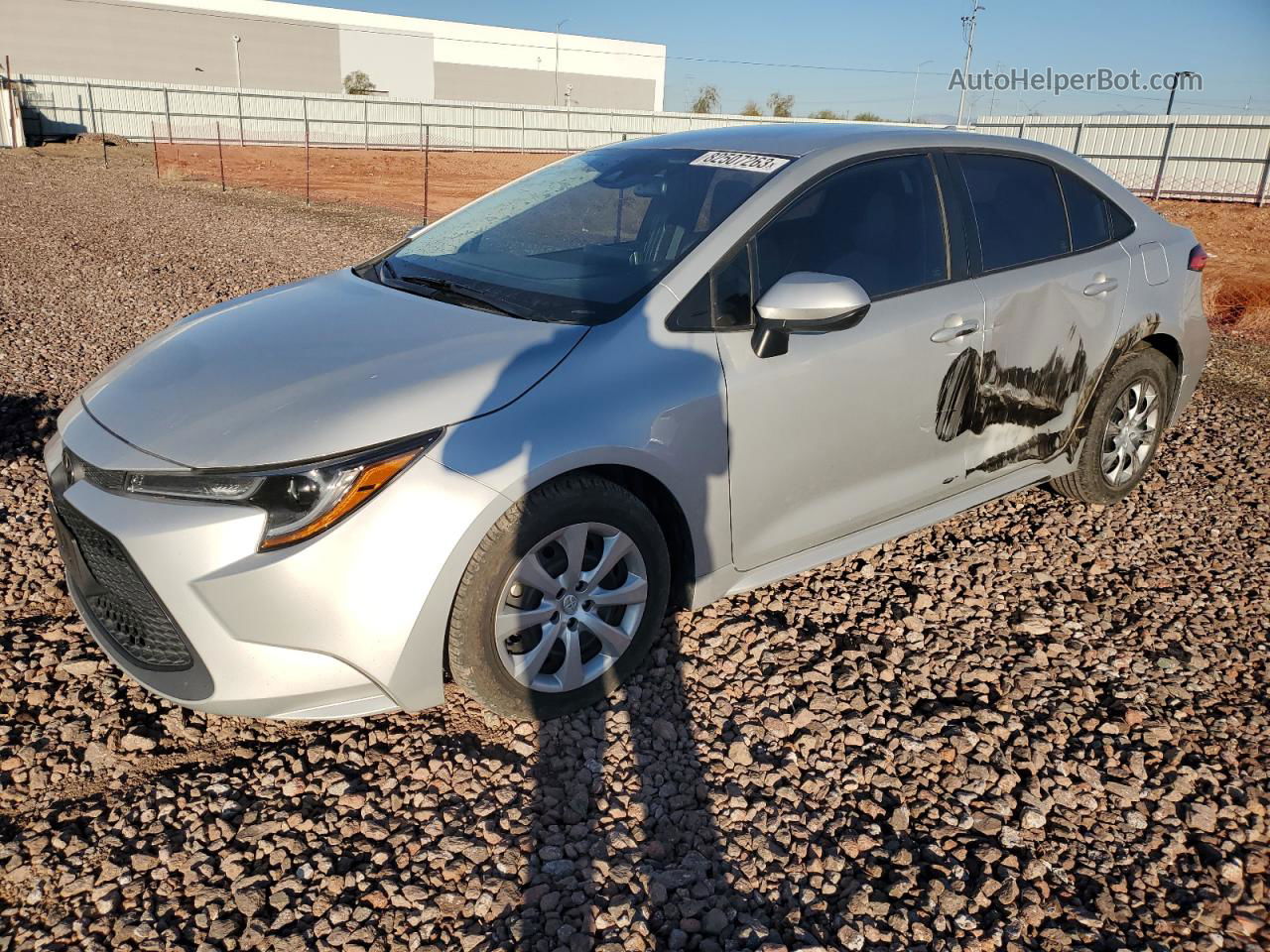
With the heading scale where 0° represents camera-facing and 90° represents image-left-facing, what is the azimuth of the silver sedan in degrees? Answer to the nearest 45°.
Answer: approximately 45°
